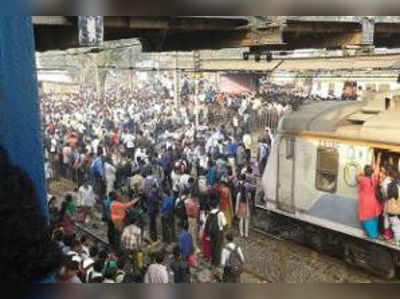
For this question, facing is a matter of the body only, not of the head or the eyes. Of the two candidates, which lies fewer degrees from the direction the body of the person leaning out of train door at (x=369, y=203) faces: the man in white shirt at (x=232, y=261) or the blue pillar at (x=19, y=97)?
the man in white shirt

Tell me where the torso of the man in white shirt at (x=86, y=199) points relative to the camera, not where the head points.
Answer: away from the camera

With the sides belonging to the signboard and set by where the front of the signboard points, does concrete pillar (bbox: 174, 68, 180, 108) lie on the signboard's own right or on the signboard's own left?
on the signboard's own left

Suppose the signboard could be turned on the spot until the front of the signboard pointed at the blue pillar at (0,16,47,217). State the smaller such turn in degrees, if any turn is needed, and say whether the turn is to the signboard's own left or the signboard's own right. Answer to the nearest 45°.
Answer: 0° — it already faces it

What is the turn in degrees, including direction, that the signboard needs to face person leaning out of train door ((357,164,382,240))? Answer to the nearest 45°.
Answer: approximately 90° to its left
